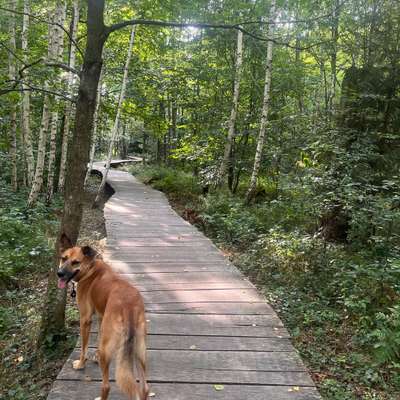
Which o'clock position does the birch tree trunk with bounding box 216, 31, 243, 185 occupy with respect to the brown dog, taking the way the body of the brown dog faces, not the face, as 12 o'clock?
The birch tree trunk is roughly at 2 o'clock from the brown dog.

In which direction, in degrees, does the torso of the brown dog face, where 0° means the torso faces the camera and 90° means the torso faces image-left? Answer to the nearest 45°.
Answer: approximately 135°

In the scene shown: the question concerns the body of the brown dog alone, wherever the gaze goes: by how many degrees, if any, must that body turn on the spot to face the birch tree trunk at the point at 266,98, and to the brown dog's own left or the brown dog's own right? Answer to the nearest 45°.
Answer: approximately 90° to the brown dog's own right

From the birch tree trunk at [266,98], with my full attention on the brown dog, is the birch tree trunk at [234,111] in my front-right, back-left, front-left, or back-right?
back-right
